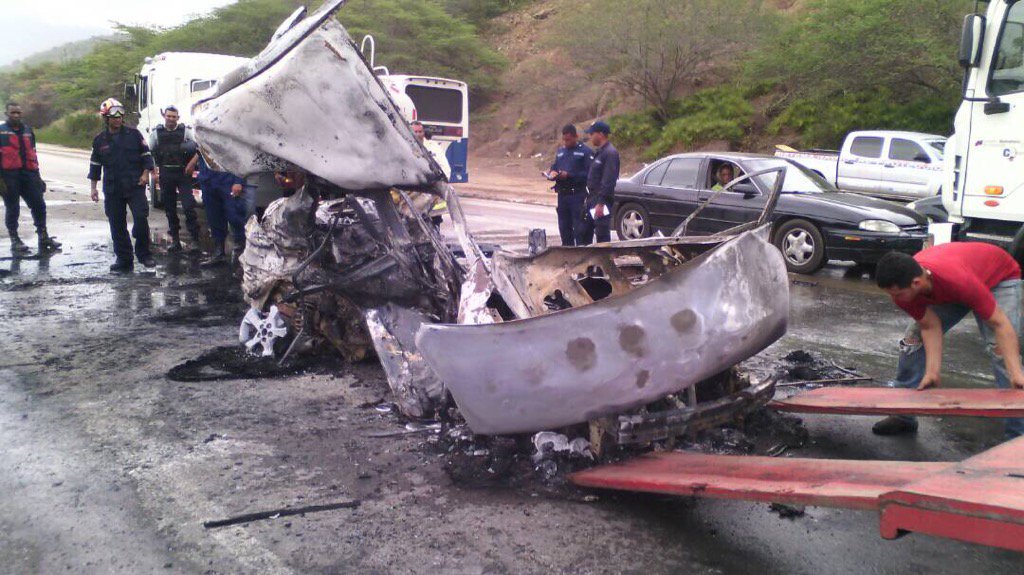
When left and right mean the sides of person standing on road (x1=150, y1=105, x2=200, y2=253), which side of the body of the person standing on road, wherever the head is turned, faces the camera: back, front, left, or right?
front

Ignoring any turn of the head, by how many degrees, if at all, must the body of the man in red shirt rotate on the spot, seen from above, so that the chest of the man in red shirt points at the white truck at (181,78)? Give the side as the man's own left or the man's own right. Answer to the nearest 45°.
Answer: approximately 90° to the man's own right

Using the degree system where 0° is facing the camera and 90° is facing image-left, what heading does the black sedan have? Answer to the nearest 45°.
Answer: approximately 315°

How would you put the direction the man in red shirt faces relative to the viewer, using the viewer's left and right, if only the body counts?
facing the viewer and to the left of the viewer

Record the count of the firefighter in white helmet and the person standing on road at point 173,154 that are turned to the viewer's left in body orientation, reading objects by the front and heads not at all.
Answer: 0

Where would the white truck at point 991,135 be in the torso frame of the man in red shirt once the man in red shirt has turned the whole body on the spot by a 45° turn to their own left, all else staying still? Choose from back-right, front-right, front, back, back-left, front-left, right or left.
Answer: back

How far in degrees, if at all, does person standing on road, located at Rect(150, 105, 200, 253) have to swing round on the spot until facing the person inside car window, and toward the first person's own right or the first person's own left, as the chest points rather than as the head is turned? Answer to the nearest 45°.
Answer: approximately 90° to the first person's own left

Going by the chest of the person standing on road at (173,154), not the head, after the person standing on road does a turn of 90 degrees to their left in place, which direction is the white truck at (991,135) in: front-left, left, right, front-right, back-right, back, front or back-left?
front-right

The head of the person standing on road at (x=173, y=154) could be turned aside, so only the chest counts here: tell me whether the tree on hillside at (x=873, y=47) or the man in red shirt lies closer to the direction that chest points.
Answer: the man in red shirt

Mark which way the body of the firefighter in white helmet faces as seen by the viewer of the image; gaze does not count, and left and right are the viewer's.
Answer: facing the viewer

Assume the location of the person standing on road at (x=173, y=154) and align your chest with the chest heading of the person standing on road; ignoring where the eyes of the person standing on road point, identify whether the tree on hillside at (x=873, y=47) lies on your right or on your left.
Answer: on your left

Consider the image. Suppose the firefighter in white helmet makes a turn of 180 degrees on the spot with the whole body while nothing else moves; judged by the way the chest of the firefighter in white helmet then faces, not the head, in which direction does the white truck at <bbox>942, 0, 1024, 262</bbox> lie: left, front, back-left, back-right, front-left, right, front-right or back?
back-right
